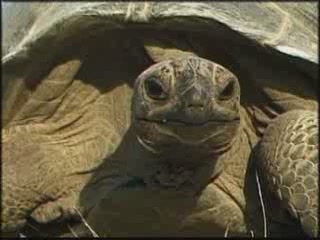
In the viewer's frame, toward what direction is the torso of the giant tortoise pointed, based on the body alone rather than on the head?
toward the camera
